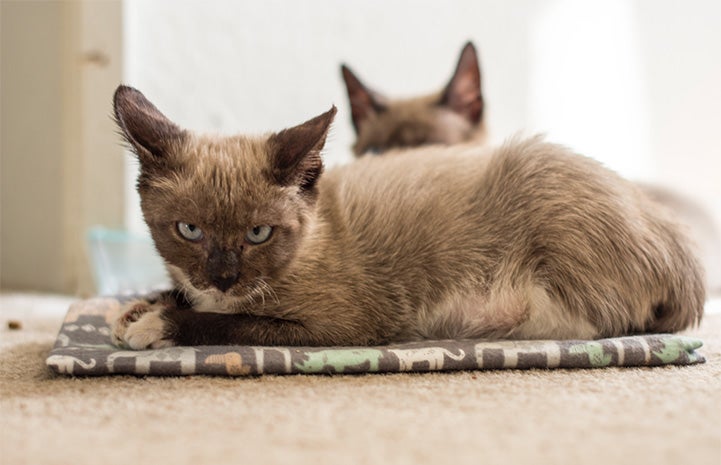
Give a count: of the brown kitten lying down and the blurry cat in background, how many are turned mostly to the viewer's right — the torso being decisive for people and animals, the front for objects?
0

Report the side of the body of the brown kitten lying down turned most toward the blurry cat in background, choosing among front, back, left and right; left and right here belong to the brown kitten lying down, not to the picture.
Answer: right

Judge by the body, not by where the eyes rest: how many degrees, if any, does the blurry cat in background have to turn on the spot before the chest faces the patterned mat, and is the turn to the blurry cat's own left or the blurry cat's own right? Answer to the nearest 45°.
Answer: approximately 45° to the blurry cat's own left

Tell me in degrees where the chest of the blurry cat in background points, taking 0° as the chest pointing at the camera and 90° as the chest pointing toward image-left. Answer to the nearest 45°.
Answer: approximately 45°

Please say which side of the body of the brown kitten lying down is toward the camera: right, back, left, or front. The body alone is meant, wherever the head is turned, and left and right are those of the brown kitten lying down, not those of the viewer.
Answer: left
